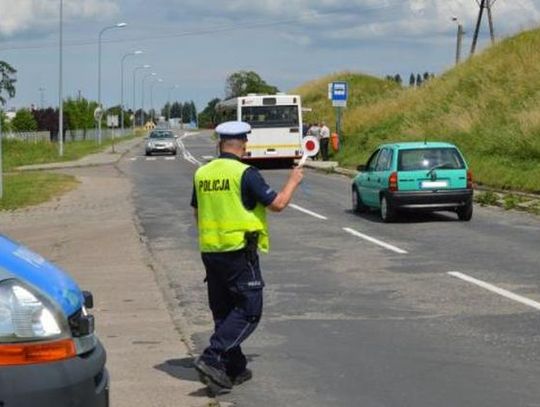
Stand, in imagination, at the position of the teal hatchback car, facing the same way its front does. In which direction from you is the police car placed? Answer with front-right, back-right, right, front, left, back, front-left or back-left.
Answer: back-left

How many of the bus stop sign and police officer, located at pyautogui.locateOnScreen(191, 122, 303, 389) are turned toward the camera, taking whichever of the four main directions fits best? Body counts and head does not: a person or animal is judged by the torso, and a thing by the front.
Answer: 1

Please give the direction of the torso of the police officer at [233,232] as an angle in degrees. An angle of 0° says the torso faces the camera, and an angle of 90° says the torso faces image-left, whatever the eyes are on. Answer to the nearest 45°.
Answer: approximately 225°

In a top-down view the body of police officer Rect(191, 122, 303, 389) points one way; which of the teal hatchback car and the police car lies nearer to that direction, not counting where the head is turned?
the teal hatchback car

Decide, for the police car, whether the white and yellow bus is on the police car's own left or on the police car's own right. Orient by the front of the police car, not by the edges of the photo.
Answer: on the police car's own left

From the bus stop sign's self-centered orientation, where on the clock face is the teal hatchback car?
The teal hatchback car is roughly at 12 o'clock from the bus stop sign.

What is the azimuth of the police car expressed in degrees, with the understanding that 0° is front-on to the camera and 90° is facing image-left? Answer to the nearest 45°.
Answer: approximately 270°

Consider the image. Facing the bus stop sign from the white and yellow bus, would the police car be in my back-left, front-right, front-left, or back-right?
back-right

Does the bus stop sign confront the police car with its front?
yes
